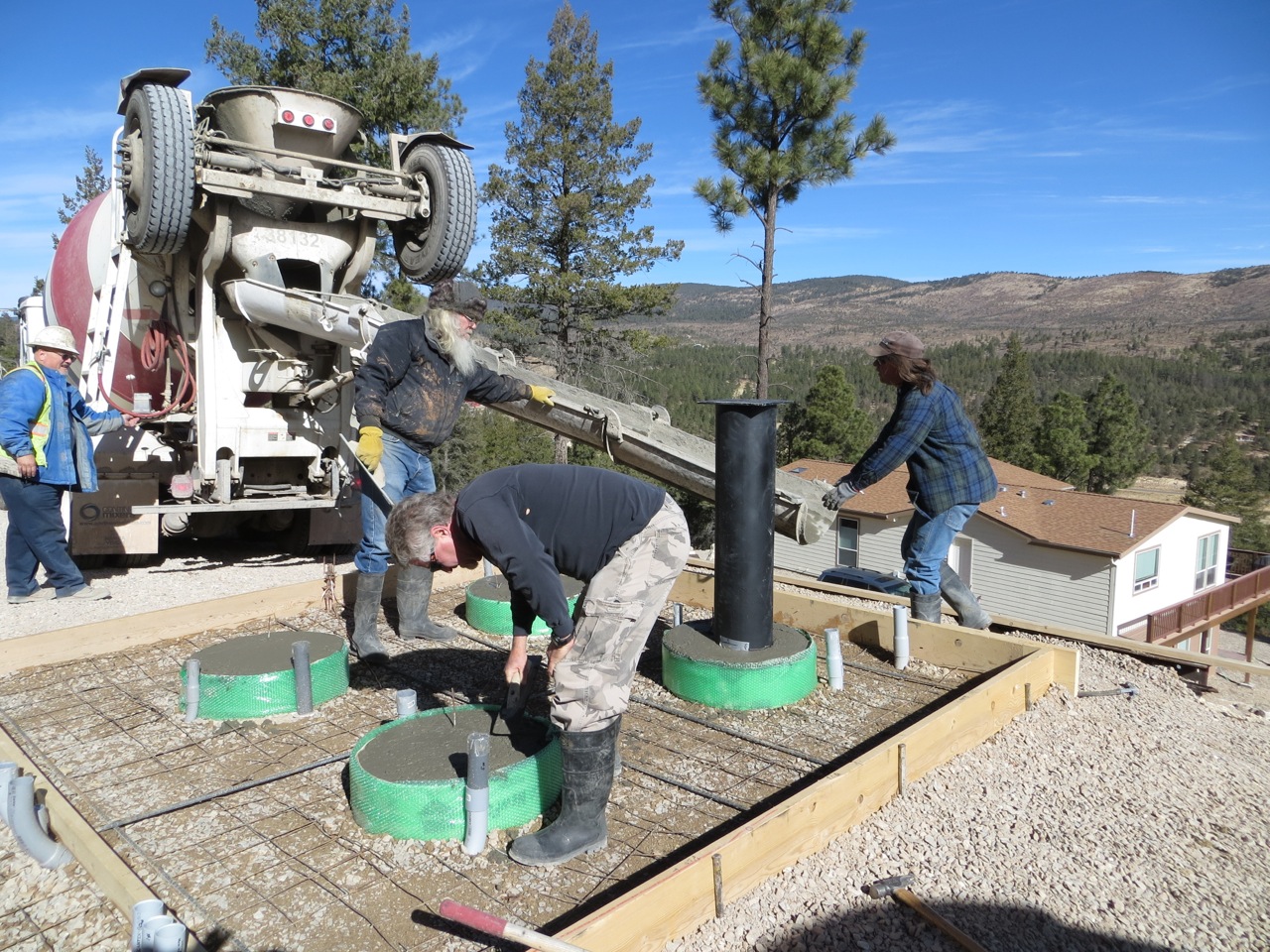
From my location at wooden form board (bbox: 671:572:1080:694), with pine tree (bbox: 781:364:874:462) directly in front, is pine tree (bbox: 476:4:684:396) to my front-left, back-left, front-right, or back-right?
front-left

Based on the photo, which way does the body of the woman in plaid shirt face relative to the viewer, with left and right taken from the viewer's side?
facing to the left of the viewer

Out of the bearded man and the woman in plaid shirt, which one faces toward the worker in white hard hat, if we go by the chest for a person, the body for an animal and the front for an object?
the woman in plaid shirt

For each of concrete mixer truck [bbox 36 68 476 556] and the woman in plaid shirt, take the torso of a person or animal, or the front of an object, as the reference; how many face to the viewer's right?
0

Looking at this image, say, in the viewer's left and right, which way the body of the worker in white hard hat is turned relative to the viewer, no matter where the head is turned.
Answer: facing to the right of the viewer

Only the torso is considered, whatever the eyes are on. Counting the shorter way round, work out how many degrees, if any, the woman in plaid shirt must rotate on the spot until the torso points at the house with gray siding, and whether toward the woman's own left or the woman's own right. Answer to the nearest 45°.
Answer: approximately 90° to the woman's own right

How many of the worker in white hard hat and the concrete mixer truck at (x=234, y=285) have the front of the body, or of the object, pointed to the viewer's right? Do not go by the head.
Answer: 1

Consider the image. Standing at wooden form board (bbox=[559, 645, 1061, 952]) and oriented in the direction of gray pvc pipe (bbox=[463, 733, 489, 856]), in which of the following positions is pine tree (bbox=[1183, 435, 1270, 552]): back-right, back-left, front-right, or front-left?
back-right

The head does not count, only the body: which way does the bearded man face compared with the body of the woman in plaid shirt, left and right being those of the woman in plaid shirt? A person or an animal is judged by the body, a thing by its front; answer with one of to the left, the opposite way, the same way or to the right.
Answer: the opposite way

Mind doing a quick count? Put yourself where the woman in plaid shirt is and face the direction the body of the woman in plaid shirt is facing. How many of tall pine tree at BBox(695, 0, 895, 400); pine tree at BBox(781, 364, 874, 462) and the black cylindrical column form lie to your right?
2

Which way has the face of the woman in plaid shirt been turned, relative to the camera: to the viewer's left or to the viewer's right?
to the viewer's left

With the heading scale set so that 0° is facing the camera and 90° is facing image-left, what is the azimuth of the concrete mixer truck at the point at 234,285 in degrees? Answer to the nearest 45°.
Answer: approximately 135°

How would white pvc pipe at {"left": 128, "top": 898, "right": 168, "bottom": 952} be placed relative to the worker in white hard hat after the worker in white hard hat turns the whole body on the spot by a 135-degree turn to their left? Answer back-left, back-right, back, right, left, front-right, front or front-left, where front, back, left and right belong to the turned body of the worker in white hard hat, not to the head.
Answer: back-left

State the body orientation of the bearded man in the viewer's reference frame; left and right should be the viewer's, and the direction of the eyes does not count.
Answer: facing the viewer and to the right of the viewer

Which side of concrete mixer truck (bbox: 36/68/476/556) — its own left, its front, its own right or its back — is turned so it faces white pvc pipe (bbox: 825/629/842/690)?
back

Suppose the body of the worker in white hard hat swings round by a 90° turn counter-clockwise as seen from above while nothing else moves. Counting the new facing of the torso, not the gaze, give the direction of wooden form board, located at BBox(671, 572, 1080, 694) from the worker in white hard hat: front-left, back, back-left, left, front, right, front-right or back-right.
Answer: back-right

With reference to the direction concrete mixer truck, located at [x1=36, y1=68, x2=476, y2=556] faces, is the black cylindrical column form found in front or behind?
behind
